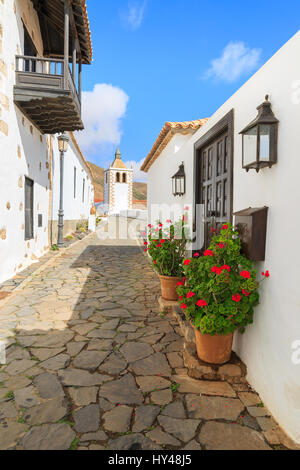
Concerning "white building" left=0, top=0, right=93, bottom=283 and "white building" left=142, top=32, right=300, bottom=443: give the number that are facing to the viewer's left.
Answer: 1

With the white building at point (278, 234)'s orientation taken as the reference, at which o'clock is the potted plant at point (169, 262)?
The potted plant is roughly at 2 o'clock from the white building.

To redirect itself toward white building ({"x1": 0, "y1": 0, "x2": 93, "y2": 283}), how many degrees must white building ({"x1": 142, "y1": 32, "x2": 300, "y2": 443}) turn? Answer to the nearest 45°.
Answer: approximately 45° to its right

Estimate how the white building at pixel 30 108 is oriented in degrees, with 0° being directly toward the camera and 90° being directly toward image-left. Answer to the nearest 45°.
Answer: approximately 270°

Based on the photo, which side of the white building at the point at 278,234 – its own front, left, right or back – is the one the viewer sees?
left
